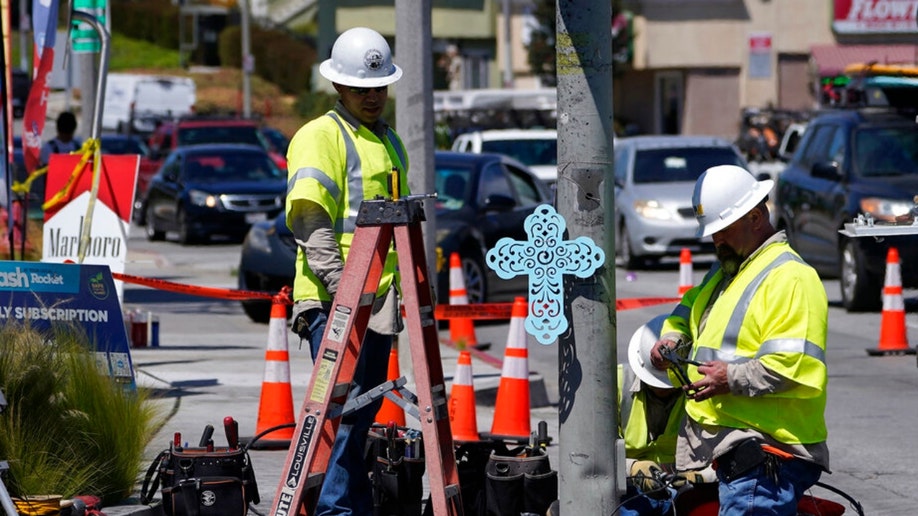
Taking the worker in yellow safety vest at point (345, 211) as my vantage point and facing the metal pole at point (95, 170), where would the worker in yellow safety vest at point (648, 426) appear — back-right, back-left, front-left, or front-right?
back-right

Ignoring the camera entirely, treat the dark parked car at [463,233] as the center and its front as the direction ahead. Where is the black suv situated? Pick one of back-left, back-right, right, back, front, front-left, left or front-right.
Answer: back-left

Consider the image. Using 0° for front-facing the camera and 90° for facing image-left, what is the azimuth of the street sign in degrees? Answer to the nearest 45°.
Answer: approximately 0°

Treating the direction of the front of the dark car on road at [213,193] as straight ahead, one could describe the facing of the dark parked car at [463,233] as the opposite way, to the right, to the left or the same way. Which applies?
to the right
